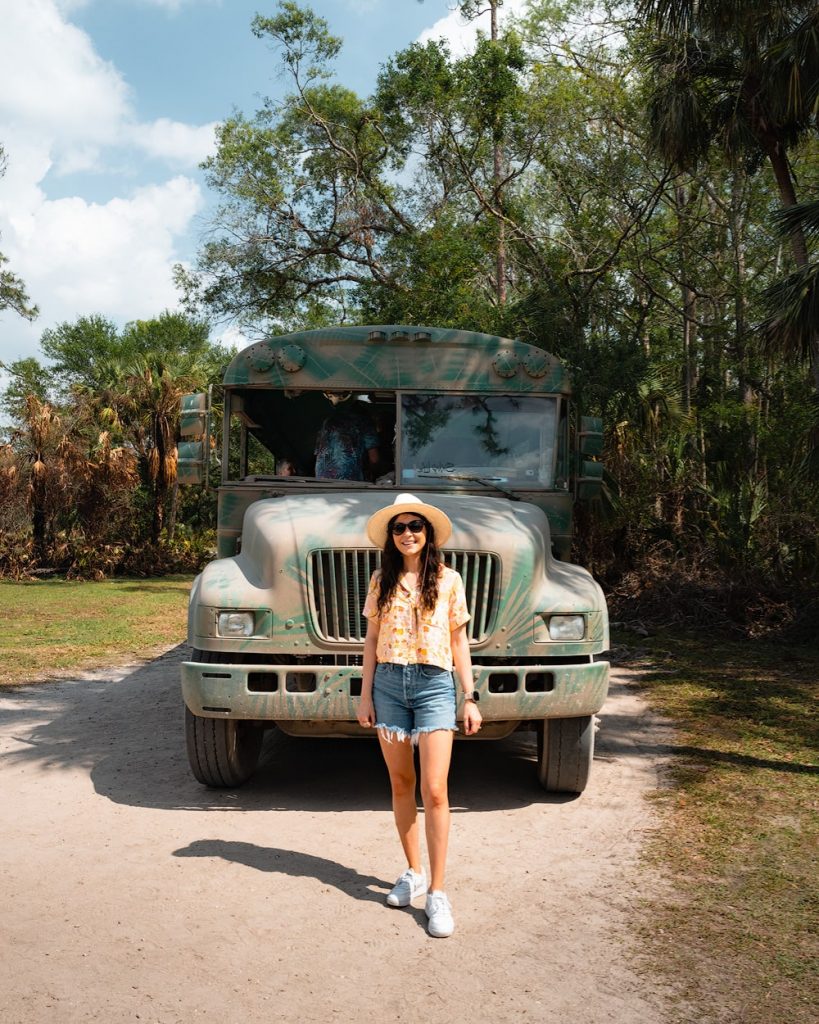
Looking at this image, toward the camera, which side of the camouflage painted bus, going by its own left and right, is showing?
front

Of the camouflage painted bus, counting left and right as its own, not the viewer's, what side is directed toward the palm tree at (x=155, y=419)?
back

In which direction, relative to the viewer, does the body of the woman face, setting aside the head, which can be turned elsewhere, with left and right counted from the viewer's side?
facing the viewer

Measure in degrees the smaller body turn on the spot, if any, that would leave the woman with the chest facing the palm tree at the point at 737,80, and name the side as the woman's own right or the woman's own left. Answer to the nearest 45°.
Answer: approximately 180°

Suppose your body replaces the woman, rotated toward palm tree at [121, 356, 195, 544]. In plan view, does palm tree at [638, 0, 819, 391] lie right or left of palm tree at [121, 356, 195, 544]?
right

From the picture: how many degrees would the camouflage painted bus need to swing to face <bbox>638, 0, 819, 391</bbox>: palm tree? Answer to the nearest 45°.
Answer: approximately 135° to its left

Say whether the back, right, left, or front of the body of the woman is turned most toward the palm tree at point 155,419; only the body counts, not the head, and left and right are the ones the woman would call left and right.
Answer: back
